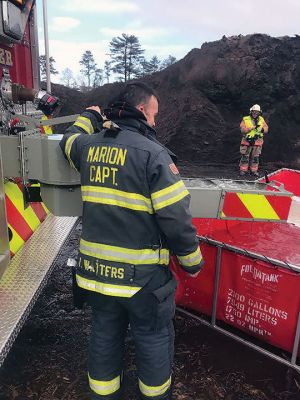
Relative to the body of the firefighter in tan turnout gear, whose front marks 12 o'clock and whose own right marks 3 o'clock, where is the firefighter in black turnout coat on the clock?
The firefighter in black turnout coat is roughly at 12 o'clock from the firefighter in tan turnout gear.

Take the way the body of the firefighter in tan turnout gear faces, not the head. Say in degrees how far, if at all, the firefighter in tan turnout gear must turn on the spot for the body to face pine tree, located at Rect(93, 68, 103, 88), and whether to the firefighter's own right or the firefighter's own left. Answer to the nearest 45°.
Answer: approximately 135° to the firefighter's own right

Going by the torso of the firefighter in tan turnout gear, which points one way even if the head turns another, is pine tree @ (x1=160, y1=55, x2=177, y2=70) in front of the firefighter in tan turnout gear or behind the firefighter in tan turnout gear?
behind

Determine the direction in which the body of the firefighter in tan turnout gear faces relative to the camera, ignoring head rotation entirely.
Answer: toward the camera

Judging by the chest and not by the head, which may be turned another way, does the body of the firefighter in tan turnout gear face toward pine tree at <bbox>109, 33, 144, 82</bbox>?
no

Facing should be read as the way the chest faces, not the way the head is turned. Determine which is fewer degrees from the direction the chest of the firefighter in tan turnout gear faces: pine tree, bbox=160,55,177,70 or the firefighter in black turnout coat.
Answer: the firefighter in black turnout coat

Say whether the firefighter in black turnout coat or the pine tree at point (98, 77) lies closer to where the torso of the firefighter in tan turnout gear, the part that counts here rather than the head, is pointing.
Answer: the firefighter in black turnout coat

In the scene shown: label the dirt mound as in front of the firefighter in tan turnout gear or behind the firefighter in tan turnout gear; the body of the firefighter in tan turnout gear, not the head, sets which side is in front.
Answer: behind

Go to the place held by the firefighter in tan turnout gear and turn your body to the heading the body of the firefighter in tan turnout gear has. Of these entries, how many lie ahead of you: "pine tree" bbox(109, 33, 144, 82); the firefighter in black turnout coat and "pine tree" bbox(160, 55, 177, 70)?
1

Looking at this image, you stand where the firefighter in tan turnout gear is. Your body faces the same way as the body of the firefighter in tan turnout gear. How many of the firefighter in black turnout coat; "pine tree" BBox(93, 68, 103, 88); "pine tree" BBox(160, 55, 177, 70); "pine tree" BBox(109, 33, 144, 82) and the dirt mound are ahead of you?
1

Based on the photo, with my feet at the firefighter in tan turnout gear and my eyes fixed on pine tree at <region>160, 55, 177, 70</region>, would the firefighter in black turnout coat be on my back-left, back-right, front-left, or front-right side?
back-left

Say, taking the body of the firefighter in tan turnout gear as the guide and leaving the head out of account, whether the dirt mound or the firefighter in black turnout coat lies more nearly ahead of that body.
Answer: the firefighter in black turnout coat
